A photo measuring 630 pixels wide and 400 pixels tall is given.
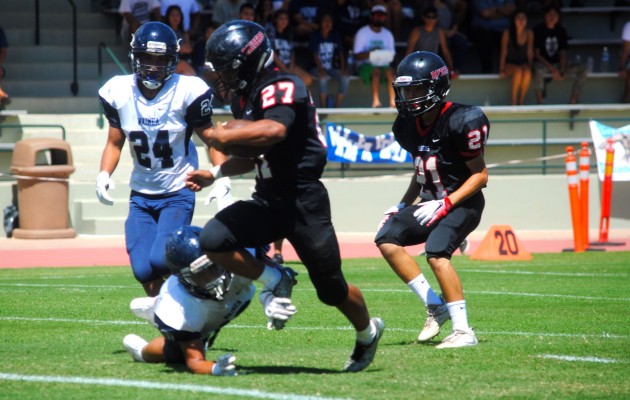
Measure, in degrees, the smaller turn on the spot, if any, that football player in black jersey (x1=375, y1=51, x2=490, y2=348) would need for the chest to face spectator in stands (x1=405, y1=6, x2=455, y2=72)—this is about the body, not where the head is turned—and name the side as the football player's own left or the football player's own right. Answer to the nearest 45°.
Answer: approximately 135° to the football player's own right

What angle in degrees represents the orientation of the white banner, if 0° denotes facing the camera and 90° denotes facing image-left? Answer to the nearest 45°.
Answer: approximately 0°

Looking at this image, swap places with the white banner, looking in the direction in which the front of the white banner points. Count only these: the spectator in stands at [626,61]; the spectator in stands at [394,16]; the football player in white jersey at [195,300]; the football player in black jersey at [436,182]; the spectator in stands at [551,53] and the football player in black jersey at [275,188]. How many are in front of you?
3

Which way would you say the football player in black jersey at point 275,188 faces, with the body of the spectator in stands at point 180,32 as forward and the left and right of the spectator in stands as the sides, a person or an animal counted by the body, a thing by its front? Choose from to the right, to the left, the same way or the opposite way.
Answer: to the right

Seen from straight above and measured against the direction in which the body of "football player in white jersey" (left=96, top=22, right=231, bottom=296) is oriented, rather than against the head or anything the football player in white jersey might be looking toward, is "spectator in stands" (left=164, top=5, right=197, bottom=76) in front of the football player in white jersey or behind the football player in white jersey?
behind

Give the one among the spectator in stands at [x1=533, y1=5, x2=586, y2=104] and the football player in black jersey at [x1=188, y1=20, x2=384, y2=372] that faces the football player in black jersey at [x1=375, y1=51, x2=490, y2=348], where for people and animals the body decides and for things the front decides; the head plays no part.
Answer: the spectator in stands

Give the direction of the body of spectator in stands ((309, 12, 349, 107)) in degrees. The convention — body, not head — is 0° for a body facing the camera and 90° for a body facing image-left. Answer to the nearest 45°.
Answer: approximately 0°

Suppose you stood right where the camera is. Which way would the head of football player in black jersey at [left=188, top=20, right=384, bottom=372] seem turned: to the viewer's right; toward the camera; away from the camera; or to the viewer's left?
to the viewer's left

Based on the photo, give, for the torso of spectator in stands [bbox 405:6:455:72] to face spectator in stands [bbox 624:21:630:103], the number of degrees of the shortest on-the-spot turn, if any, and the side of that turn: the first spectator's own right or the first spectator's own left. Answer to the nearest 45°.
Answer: approximately 90° to the first spectator's own left

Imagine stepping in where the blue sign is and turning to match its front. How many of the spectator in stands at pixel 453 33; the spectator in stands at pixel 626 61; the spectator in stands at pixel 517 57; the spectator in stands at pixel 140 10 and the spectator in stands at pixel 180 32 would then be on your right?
2

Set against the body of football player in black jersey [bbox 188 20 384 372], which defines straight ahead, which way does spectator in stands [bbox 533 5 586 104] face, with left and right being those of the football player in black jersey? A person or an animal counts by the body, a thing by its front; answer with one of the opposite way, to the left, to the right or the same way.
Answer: to the left

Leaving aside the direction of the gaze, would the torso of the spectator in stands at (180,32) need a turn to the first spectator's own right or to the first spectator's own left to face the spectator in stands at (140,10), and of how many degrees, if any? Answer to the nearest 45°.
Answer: approximately 135° to the first spectator's own right

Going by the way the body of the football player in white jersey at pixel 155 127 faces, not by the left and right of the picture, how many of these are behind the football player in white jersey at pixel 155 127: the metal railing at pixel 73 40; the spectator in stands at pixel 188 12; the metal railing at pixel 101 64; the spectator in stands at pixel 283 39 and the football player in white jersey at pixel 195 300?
4

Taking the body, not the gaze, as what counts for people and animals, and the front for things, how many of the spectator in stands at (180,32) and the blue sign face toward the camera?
2

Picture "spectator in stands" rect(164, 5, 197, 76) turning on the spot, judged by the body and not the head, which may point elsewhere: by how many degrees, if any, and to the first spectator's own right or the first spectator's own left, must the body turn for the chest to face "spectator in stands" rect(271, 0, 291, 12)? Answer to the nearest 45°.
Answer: approximately 135° to the first spectator's own left
